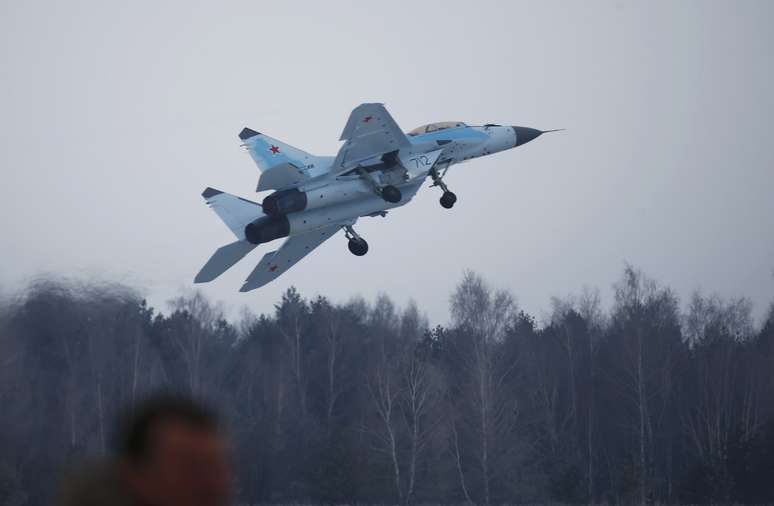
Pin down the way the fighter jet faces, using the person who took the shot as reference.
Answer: facing away from the viewer and to the right of the viewer
